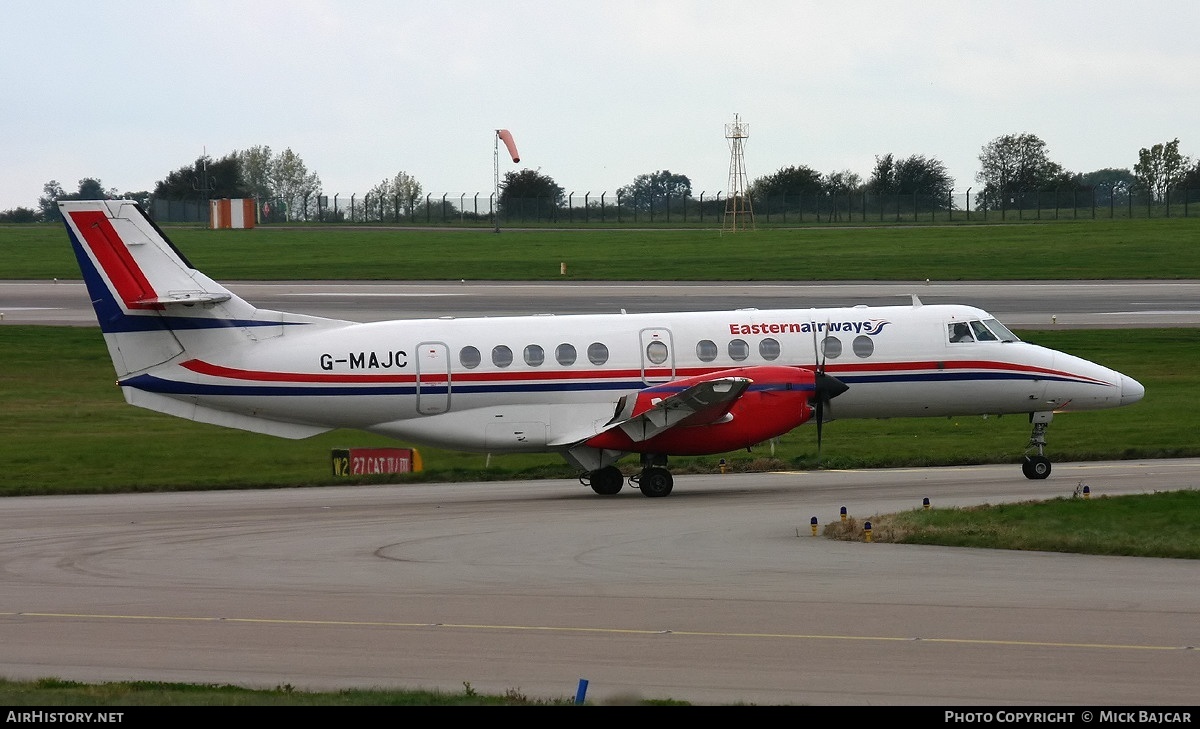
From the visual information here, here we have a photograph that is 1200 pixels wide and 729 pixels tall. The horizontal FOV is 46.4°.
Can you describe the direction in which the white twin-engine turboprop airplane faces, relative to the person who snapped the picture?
facing to the right of the viewer
